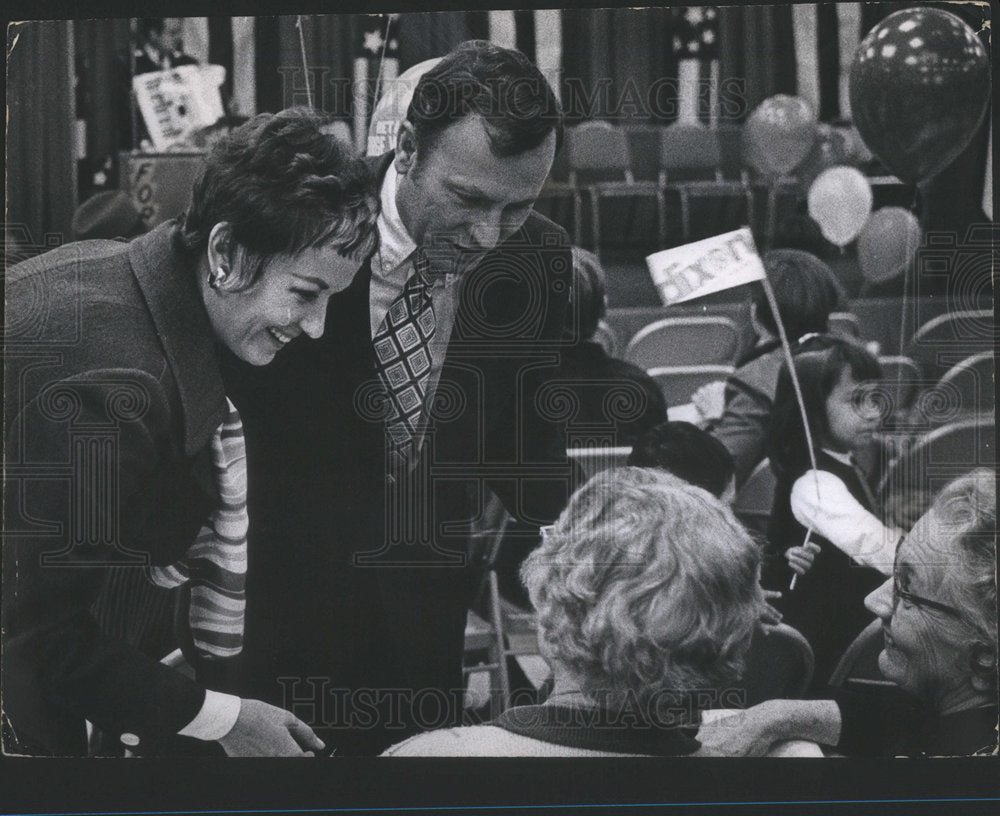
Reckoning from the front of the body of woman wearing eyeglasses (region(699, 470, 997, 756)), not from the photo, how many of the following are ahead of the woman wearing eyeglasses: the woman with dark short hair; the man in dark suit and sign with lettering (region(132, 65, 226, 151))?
3

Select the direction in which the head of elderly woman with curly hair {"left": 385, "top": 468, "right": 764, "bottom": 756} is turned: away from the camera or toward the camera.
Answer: away from the camera

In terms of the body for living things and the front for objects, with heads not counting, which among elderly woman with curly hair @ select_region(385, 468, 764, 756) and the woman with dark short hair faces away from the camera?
the elderly woman with curly hair

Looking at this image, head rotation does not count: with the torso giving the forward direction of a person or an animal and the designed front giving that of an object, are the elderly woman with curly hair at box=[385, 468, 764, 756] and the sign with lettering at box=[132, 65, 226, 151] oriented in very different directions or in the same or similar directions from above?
very different directions

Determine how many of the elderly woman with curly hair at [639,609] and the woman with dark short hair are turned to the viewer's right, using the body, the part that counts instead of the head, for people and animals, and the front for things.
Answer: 1

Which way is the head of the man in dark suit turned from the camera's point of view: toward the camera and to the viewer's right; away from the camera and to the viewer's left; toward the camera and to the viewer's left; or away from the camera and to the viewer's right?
toward the camera and to the viewer's right

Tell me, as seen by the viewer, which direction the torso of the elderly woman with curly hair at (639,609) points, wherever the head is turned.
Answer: away from the camera

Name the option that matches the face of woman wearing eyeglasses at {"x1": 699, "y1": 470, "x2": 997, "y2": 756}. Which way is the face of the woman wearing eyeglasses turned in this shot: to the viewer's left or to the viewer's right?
to the viewer's left

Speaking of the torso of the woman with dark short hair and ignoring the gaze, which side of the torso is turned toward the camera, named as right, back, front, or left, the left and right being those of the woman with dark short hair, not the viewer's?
right

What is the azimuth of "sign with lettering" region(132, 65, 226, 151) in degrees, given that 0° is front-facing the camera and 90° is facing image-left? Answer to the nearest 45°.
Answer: approximately 0°

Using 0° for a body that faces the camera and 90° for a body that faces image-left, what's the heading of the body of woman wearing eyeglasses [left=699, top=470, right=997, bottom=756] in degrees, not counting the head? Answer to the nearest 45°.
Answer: approximately 90°
